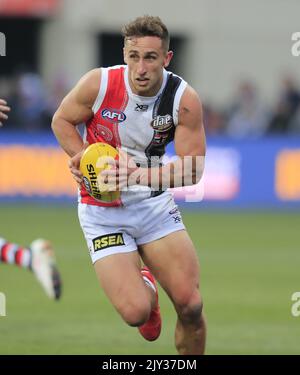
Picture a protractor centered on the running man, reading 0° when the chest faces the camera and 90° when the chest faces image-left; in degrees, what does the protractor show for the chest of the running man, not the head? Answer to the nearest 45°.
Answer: approximately 0°

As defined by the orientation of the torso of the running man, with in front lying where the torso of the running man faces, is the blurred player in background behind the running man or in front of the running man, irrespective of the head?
behind
